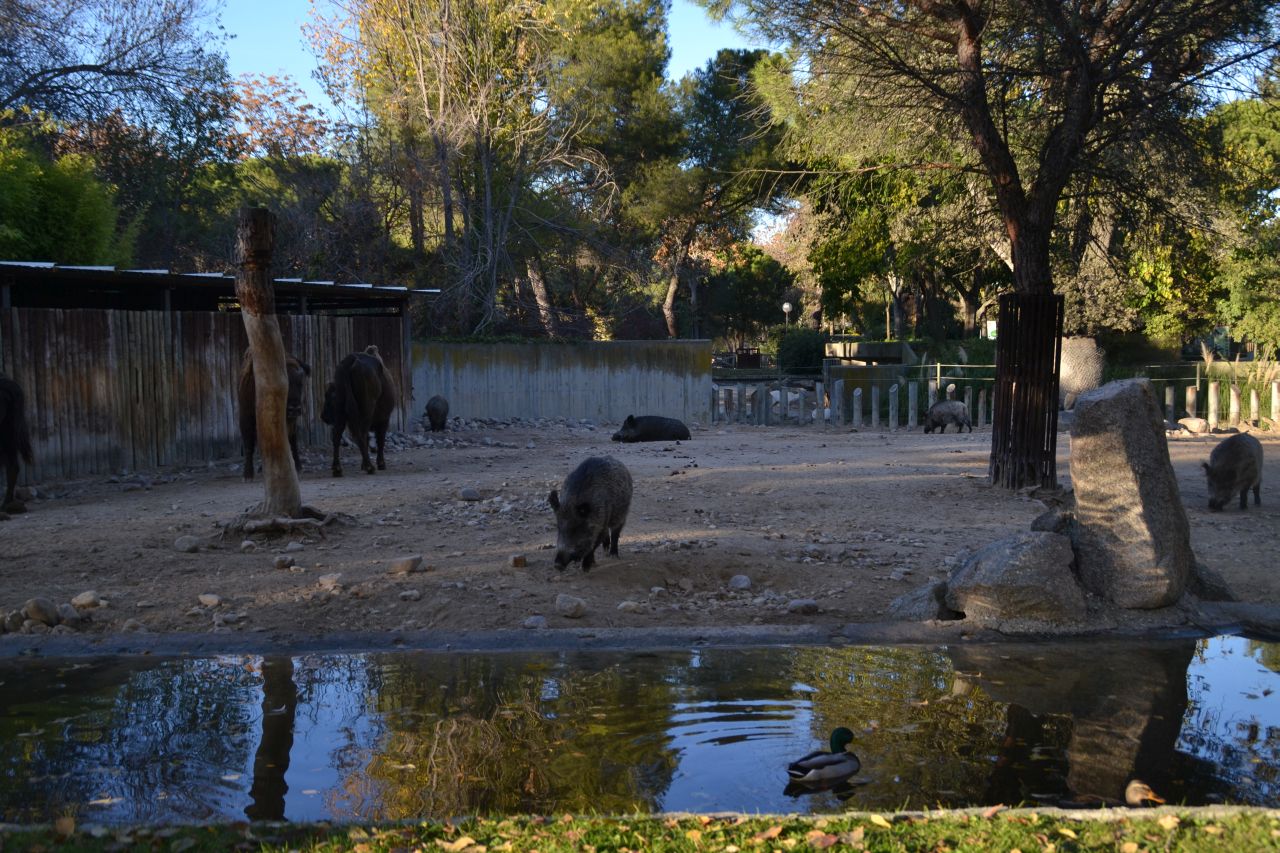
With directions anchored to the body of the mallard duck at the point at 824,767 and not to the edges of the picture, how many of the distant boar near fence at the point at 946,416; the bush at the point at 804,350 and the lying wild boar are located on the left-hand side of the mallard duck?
3

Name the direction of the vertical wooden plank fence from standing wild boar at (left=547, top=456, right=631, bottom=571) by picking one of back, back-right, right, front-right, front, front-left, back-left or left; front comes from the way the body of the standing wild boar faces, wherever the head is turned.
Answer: right

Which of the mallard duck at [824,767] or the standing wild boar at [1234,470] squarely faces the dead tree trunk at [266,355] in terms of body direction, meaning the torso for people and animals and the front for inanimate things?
the standing wild boar

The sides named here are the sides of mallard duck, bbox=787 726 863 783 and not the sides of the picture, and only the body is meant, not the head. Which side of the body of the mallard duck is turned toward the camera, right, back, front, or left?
right

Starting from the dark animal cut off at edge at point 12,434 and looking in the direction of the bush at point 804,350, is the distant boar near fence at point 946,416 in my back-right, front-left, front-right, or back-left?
front-right

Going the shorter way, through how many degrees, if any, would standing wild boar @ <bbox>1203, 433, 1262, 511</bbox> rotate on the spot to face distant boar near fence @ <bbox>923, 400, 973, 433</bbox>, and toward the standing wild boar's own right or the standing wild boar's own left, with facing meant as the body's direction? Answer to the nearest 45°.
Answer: approximately 90° to the standing wild boar's own right

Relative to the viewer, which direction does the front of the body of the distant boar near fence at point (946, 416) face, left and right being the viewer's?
facing to the left of the viewer

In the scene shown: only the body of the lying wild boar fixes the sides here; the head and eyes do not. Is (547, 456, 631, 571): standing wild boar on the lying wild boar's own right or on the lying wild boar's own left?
on the lying wild boar's own left

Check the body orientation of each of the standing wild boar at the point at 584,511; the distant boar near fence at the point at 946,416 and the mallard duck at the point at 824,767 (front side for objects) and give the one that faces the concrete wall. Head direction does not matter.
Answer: the distant boar near fence

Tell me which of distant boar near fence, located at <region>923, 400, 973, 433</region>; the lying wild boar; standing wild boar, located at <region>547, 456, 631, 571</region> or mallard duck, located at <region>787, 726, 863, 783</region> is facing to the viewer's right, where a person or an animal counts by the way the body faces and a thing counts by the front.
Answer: the mallard duck

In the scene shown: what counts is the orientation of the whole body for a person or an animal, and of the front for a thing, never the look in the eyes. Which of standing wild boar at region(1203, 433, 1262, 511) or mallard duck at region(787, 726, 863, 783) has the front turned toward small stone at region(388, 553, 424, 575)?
the standing wild boar

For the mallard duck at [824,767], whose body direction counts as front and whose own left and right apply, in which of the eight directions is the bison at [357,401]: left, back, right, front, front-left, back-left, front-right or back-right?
back-left

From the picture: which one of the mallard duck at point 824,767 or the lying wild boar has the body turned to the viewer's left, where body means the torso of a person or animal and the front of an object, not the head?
the lying wild boar

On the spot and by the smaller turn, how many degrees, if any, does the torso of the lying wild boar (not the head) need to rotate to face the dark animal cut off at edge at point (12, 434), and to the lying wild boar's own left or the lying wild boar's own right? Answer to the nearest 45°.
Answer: approximately 45° to the lying wild boar's own left

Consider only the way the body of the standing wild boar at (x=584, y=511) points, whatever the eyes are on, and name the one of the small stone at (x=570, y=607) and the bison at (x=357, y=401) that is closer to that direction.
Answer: the small stone
